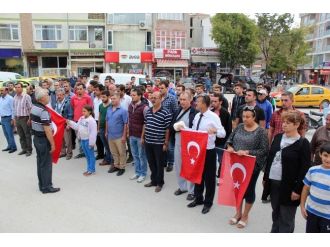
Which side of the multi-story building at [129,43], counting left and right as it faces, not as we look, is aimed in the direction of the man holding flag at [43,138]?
front

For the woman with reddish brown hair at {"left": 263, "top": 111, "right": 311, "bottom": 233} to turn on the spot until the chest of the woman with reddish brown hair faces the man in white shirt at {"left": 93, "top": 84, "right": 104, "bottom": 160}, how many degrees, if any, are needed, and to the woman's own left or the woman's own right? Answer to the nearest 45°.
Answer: approximately 90° to the woman's own right

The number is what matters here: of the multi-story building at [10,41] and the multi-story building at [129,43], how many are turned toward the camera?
2

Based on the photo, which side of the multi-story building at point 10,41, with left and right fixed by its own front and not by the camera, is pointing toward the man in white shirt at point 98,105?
front

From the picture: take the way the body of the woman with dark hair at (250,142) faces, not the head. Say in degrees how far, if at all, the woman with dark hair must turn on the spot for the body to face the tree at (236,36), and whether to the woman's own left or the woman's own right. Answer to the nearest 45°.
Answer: approximately 135° to the woman's own right

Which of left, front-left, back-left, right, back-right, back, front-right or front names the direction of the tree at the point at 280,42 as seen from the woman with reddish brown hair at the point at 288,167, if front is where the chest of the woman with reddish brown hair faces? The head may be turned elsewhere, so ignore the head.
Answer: back-right

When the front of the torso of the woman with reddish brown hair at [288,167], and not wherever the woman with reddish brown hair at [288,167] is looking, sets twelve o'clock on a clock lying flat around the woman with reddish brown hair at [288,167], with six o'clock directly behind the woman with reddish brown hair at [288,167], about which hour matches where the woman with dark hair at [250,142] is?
the woman with dark hair at [250,142] is roughly at 3 o'clock from the woman with reddish brown hair at [288,167].

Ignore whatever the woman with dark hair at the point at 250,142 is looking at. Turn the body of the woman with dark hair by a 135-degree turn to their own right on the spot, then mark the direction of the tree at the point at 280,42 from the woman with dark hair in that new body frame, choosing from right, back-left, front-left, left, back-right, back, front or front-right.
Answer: front

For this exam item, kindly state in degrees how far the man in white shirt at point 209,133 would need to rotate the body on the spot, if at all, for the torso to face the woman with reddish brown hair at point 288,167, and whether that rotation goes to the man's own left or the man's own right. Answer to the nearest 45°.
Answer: approximately 90° to the man's own left

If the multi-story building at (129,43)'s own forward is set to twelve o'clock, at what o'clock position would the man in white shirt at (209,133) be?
The man in white shirt is roughly at 12 o'clock from the multi-story building.

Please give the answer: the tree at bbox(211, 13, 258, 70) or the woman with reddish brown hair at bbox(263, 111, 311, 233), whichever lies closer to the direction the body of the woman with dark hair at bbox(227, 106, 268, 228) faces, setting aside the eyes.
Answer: the woman with reddish brown hair

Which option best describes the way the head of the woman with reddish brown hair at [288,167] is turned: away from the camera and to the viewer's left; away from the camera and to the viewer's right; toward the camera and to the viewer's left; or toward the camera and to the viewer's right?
toward the camera and to the viewer's left

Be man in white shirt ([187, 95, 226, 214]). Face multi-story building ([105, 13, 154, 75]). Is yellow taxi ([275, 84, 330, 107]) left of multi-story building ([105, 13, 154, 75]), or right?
right

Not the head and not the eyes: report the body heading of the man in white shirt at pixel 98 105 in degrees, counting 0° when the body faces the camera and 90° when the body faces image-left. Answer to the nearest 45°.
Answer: approximately 45°

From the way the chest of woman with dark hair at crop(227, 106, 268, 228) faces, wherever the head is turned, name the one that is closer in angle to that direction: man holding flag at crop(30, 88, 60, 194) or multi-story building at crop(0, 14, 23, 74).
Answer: the man holding flag
